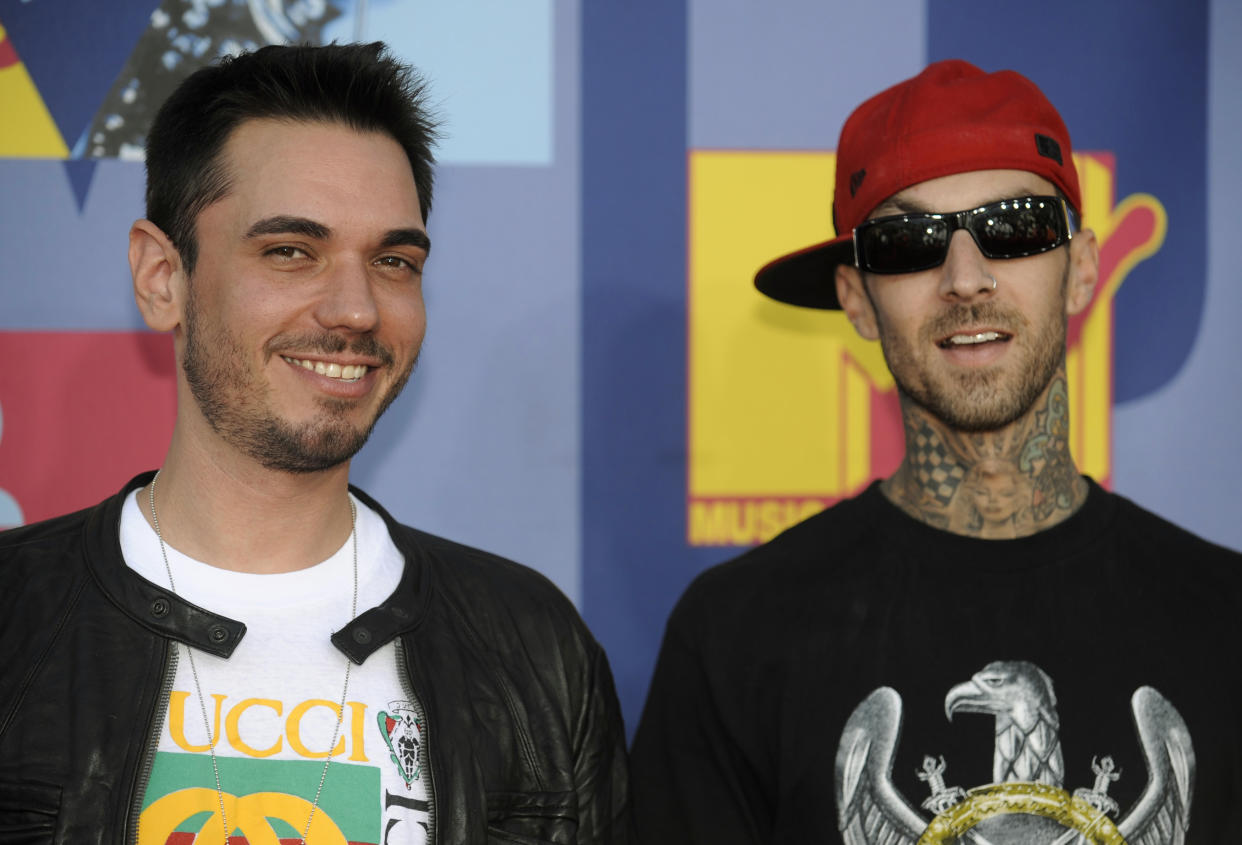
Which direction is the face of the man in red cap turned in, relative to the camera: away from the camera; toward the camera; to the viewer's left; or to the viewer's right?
toward the camera

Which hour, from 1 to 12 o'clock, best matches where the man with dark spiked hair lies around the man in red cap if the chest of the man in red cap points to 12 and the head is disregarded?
The man with dark spiked hair is roughly at 2 o'clock from the man in red cap.

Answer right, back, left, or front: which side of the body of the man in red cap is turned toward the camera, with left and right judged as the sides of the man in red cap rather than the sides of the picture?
front

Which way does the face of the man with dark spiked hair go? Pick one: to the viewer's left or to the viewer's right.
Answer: to the viewer's right

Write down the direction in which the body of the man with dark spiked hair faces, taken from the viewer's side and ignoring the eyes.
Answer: toward the camera

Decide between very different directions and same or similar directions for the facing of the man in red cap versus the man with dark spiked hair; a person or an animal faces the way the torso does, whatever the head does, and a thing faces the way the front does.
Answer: same or similar directions

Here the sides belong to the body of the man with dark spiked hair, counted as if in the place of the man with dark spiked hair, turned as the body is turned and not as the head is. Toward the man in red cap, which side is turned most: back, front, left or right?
left

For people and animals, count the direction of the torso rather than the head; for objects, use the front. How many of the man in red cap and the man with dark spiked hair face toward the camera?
2
